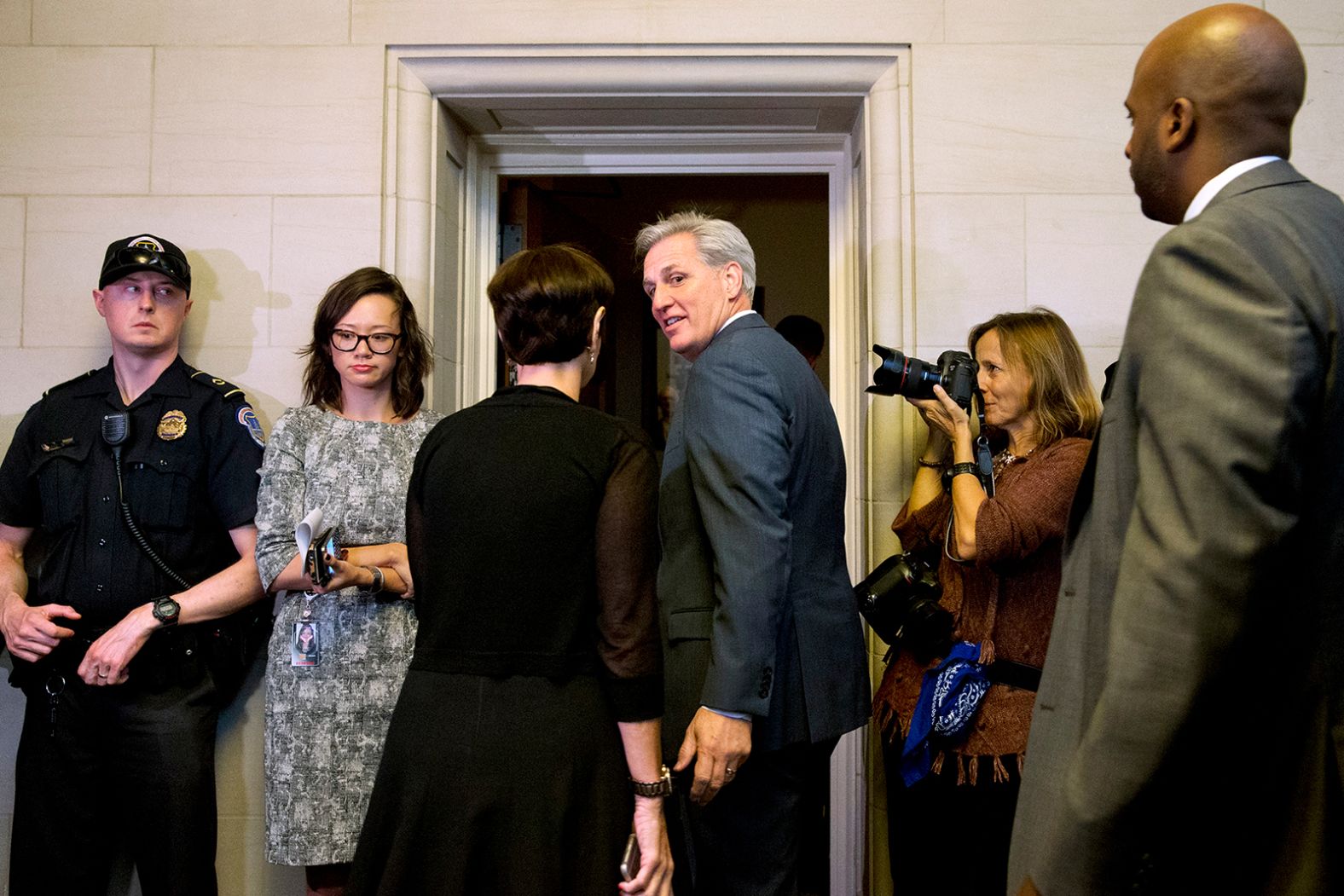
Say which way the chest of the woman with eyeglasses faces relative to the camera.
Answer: toward the camera

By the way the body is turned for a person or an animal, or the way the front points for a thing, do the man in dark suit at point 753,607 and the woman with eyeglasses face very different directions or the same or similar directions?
very different directions

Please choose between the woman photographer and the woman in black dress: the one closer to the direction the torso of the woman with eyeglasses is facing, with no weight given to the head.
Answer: the woman in black dress

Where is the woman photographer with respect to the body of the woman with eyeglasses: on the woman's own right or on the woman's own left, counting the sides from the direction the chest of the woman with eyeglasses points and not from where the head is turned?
on the woman's own left

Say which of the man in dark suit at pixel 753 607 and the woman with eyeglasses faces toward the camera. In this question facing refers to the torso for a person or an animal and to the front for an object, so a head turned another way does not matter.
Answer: the woman with eyeglasses

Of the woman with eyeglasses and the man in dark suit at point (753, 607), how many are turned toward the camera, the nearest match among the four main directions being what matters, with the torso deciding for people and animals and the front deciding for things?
1

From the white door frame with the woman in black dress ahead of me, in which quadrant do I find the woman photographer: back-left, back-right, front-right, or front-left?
front-left

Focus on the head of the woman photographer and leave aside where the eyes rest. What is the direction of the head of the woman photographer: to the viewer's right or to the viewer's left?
to the viewer's left

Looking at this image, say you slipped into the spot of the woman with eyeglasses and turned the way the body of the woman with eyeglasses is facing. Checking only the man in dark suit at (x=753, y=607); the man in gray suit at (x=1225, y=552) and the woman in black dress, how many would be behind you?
0

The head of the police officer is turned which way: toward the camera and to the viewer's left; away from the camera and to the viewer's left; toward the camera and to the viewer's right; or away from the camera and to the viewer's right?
toward the camera and to the viewer's right

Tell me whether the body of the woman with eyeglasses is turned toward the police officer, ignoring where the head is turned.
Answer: no

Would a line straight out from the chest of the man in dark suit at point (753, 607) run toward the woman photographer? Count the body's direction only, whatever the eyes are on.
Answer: no

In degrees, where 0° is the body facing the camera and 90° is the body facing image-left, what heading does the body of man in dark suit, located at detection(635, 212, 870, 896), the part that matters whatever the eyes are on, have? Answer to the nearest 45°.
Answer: approximately 135°
